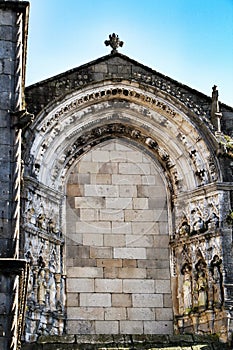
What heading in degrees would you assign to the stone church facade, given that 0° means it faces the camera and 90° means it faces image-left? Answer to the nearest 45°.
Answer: approximately 0°
